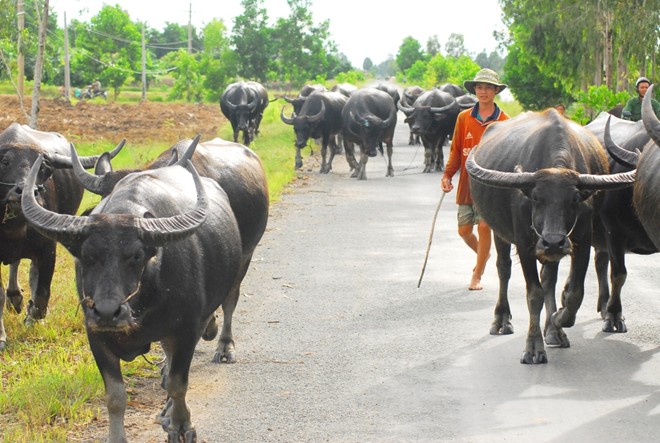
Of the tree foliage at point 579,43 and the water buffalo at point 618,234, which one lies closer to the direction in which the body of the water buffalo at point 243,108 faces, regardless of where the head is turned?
the water buffalo

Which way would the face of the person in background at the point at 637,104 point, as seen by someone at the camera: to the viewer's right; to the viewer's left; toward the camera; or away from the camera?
toward the camera

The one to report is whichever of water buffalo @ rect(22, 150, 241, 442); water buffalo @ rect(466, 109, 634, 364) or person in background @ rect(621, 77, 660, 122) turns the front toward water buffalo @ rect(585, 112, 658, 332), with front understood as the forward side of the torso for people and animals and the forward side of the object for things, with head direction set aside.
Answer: the person in background

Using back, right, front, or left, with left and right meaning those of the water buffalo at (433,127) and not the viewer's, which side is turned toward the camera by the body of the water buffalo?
front

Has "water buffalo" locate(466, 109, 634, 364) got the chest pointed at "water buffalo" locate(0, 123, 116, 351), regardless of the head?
no

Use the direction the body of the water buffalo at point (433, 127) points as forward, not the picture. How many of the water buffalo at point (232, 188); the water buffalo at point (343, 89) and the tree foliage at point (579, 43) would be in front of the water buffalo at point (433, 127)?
1

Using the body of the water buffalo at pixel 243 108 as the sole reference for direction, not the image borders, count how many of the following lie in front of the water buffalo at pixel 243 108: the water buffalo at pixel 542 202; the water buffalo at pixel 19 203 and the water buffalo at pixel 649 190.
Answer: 3

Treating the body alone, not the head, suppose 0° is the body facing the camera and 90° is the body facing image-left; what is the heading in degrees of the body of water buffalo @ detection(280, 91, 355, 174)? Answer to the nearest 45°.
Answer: approximately 45°

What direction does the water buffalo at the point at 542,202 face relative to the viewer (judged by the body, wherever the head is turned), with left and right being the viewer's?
facing the viewer

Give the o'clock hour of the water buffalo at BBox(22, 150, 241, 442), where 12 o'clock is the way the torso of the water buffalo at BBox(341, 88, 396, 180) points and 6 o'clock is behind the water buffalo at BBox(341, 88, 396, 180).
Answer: the water buffalo at BBox(22, 150, 241, 442) is roughly at 12 o'clock from the water buffalo at BBox(341, 88, 396, 180).

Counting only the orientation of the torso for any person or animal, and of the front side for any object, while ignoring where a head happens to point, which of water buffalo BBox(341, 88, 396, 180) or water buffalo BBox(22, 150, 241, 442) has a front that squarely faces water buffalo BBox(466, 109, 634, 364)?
water buffalo BBox(341, 88, 396, 180)

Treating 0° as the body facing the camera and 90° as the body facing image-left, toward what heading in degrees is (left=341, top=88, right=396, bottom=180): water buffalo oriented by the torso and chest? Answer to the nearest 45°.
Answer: approximately 0°

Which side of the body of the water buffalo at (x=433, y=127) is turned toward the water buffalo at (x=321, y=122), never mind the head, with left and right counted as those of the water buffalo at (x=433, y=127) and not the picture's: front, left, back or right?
right

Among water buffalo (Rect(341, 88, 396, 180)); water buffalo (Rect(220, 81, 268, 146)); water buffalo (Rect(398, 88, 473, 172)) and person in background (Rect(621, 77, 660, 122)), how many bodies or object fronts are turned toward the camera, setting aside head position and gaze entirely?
4
